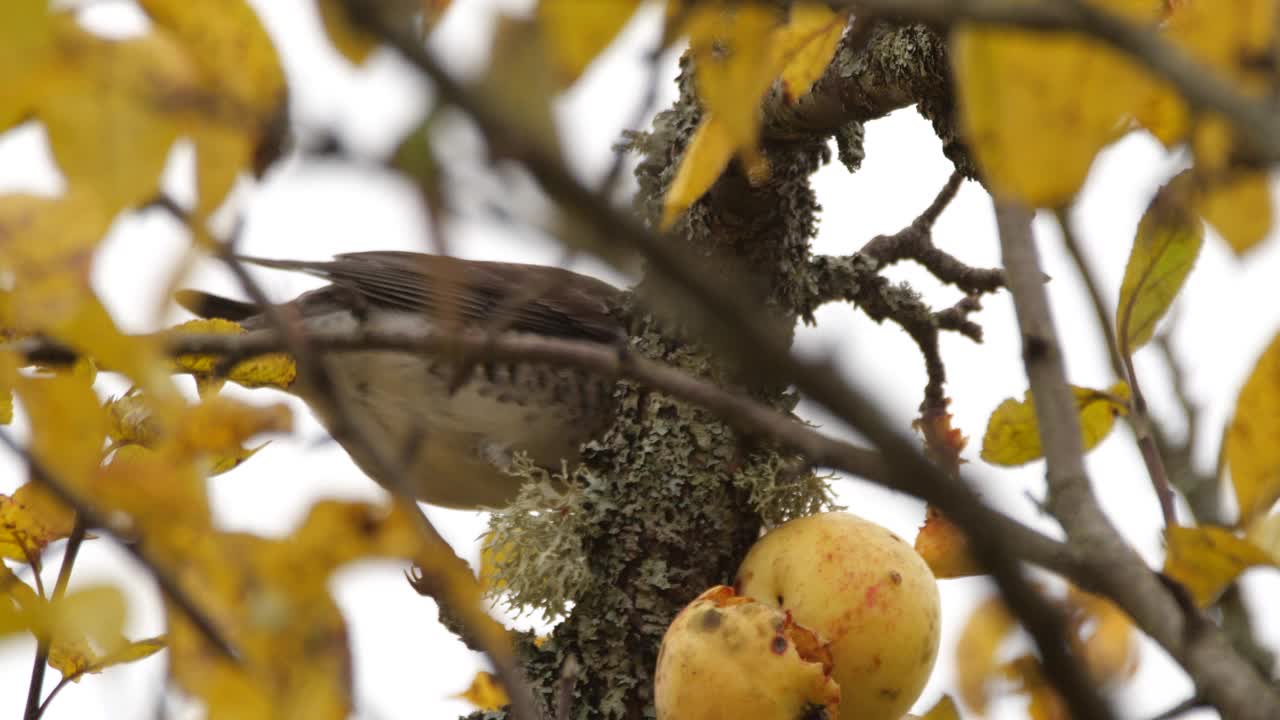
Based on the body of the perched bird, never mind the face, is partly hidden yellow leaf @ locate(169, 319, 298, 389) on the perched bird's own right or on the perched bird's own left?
on the perched bird's own right

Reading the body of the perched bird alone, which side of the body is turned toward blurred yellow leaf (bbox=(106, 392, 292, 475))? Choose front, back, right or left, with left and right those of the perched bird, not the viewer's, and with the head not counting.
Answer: right

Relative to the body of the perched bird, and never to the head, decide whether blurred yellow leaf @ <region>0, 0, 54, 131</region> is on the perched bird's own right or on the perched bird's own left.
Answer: on the perched bird's own right

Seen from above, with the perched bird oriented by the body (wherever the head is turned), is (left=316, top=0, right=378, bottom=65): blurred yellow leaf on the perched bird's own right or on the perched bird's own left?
on the perched bird's own right

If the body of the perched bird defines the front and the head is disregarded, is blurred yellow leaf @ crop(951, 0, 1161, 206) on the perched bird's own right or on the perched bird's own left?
on the perched bird's own right

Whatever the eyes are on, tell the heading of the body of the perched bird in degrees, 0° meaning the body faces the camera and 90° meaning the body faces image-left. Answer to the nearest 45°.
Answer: approximately 270°
